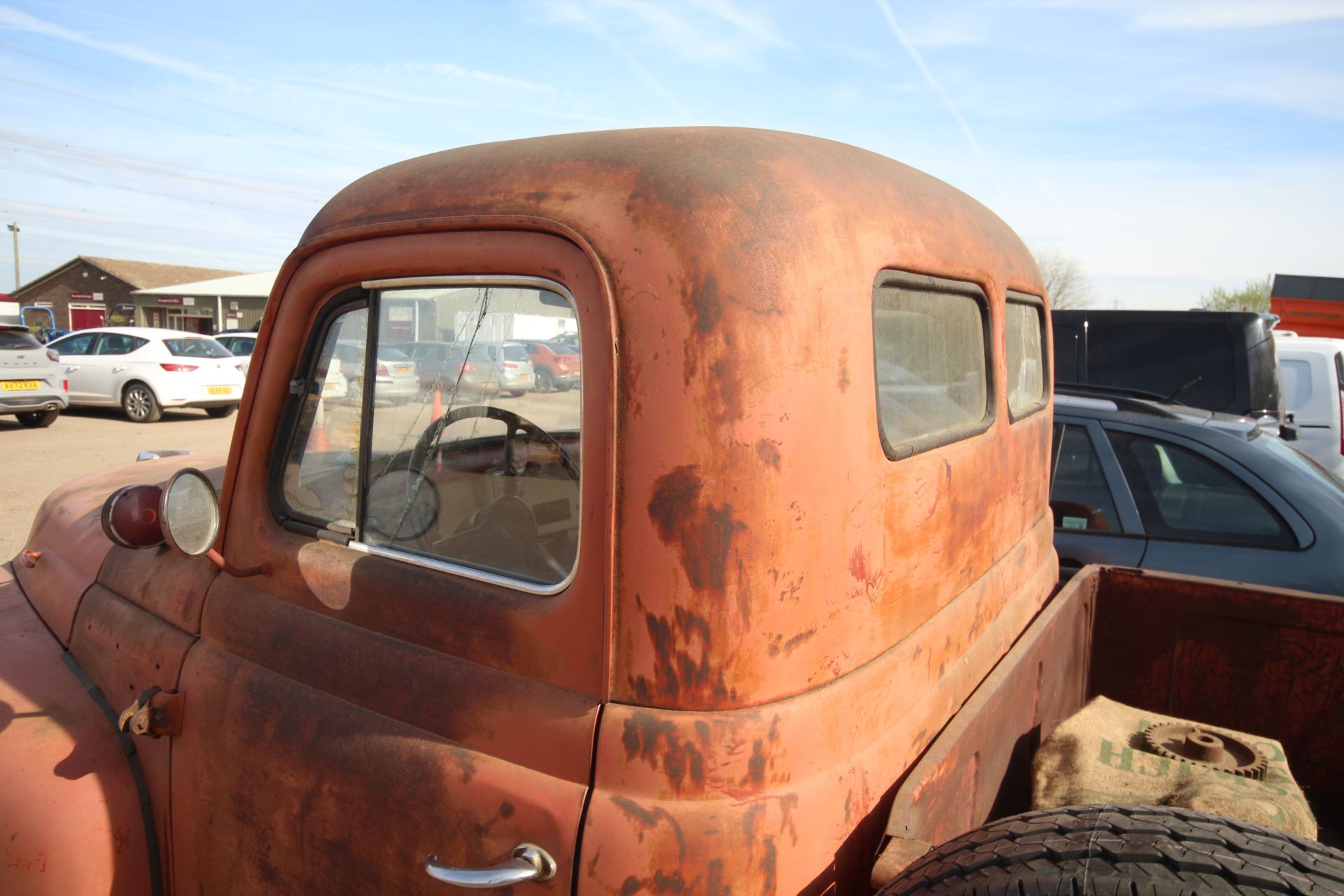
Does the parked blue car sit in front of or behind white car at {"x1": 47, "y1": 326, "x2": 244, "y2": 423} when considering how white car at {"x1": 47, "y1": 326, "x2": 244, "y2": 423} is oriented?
behind

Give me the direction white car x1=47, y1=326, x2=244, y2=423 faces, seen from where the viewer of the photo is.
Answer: facing away from the viewer and to the left of the viewer

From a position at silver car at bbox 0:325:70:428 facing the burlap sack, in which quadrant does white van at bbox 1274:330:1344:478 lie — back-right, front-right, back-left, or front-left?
front-left

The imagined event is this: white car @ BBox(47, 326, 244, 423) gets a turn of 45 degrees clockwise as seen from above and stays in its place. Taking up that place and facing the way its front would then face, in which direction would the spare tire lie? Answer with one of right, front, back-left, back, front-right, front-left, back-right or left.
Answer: back

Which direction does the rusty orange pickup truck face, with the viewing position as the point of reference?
facing away from the viewer and to the left of the viewer

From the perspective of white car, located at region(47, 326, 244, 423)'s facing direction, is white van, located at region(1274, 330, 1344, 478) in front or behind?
behind

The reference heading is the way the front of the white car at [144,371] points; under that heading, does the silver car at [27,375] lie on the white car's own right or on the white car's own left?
on the white car's own left

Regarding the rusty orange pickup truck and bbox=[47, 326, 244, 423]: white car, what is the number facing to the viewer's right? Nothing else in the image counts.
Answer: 0

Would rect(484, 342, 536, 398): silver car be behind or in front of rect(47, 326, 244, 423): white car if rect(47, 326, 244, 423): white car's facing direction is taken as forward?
behind

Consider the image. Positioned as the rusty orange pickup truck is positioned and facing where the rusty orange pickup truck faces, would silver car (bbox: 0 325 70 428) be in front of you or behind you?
in front

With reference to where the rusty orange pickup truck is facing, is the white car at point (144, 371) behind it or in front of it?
in front

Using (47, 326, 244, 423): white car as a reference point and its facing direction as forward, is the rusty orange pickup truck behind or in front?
behind

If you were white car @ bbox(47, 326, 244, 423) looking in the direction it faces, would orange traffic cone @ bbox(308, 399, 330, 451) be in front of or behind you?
behind
